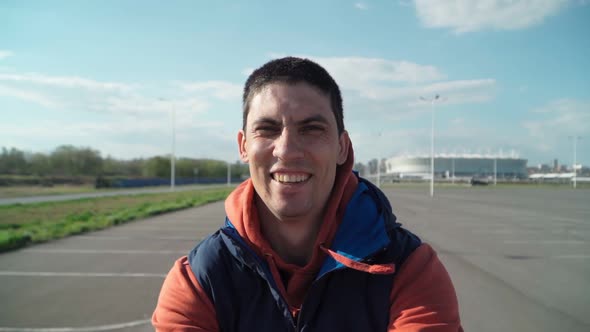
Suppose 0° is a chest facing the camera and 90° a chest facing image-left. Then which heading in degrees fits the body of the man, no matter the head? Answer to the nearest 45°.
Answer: approximately 0°

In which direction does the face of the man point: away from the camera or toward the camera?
toward the camera
